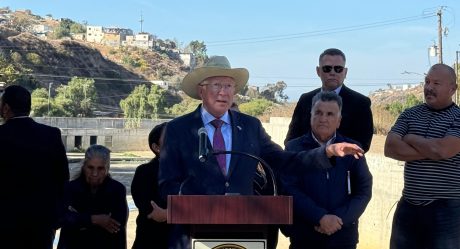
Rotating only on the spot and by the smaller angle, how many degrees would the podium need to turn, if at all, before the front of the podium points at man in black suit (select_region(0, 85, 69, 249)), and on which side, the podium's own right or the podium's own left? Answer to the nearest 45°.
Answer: approximately 135° to the podium's own right

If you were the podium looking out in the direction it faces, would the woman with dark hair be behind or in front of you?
behind

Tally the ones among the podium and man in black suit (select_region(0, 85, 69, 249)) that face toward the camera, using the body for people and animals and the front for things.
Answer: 1

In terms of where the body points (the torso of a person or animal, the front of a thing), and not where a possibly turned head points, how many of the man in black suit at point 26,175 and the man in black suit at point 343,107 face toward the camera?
1
